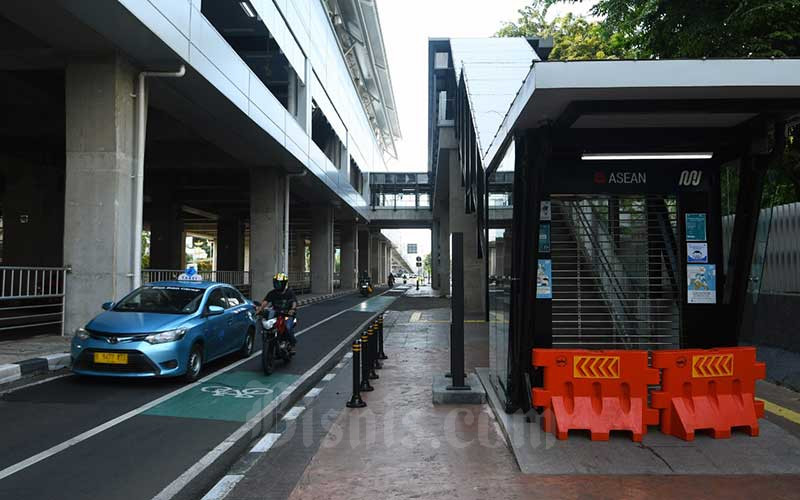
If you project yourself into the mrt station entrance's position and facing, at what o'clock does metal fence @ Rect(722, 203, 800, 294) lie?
The metal fence is roughly at 7 o'clock from the mrt station entrance.

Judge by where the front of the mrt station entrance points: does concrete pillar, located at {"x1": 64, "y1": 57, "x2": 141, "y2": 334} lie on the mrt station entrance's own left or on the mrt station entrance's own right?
on the mrt station entrance's own right

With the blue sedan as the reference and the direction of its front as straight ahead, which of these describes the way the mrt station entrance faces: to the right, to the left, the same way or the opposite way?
the same way

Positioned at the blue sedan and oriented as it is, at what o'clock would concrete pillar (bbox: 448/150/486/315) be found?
The concrete pillar is roughly at 6 o'clock from the blue sedan.

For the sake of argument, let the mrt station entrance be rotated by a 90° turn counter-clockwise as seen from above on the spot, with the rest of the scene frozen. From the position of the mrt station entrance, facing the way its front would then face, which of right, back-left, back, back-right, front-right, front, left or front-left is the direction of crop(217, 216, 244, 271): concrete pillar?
back-left

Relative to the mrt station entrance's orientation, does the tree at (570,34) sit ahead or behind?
behind

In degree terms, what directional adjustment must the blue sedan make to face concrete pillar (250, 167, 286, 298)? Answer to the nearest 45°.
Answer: approximately 135° to its right

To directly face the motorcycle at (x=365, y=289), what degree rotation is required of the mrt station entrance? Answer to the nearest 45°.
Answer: approximately 135° to its right

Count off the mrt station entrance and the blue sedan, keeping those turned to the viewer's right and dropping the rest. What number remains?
0

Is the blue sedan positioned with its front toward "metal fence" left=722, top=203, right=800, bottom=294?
no

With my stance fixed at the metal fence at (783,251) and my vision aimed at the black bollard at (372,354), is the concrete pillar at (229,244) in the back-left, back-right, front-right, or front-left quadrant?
front-right

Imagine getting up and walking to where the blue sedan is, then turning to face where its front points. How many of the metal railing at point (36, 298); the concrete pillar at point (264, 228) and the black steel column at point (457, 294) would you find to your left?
1

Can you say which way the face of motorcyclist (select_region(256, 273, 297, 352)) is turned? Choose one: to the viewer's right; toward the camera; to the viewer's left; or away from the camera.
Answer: toward the camera

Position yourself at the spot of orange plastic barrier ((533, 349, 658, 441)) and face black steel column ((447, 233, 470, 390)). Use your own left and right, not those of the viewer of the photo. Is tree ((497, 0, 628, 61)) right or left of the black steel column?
right

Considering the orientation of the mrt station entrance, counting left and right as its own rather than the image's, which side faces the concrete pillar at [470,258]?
back

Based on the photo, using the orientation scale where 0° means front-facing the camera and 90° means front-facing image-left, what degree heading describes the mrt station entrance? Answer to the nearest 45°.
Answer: approximately 0°

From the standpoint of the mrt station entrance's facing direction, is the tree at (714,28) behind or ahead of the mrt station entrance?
behind

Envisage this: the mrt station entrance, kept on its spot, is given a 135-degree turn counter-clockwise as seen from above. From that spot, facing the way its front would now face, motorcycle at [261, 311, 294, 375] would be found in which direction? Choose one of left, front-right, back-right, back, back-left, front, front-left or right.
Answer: back-left
